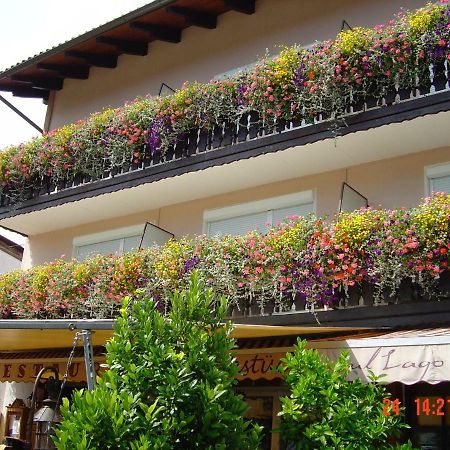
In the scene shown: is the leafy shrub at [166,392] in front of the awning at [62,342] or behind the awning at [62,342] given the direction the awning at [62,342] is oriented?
in front

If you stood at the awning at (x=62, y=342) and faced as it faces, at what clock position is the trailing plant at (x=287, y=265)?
The trailing plant is roughly at 9 o'clock from the awning.

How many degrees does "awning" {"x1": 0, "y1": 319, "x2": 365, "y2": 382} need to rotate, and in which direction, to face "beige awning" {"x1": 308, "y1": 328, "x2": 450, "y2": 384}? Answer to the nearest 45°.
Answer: approximately 45° to its left

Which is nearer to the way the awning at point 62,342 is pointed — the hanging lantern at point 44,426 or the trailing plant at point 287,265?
the hanging lantern

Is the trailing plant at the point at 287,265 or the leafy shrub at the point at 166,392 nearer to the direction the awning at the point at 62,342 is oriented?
the leafy shrub

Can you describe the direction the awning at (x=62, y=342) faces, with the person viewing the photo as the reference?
facing the viewer

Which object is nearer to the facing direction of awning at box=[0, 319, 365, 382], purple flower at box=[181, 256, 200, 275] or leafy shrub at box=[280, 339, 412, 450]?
the leafy shrub
